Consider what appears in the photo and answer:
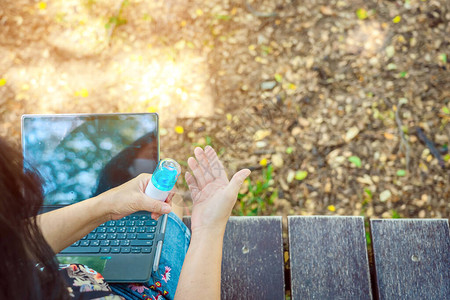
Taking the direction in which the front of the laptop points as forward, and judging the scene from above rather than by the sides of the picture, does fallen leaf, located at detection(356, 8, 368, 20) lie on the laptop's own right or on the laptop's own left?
on the laptop's own left

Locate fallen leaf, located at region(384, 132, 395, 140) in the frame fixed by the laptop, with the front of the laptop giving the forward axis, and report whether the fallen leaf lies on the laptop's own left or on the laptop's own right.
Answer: on the laptop's own left

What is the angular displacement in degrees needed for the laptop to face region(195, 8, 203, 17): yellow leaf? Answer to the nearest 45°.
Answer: approximately 135° to its left

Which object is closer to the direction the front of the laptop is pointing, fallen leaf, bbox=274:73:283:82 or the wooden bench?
the wooden bench

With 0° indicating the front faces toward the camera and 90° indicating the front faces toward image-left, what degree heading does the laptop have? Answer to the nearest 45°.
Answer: approximately 0°

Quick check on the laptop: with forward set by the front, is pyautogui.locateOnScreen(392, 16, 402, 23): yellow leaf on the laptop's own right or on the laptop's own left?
on the laptop's own left
